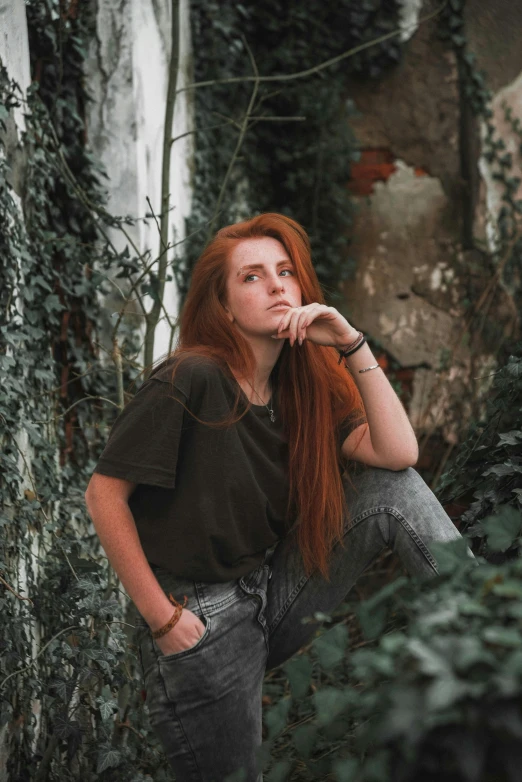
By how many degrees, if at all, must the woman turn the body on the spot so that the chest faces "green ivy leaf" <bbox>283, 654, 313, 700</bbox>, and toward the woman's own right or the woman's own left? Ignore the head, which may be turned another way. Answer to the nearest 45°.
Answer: approximately 45° to the woman's own right

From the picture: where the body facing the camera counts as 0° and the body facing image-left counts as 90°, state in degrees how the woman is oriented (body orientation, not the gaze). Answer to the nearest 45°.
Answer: approximately 315°
